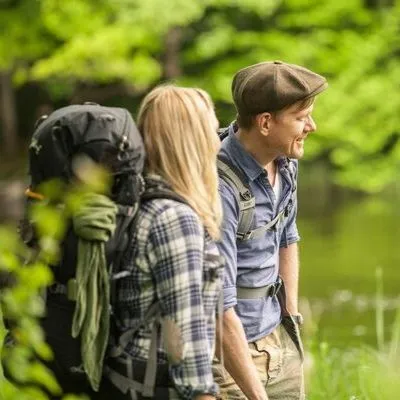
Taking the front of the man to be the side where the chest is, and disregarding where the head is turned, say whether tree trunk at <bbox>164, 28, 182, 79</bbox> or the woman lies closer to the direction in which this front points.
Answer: the woman

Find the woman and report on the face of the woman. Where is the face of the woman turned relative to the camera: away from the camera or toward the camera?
away from the camera

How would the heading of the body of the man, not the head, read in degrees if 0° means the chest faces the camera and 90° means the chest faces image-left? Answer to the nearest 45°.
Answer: approximately 315°

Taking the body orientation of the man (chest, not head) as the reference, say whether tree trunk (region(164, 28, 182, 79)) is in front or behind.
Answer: behind

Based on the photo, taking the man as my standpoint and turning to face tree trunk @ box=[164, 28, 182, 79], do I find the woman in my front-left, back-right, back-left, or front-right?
back-left

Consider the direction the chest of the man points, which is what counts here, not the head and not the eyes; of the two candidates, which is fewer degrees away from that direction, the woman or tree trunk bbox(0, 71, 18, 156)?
the woman

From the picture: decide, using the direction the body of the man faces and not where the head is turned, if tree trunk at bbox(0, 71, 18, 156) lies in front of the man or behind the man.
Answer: behind
